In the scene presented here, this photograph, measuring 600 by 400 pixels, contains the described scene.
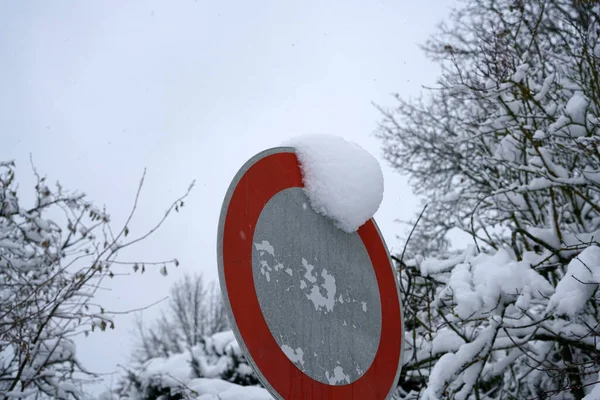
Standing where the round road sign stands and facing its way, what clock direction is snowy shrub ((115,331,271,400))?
The snowy shrub is roughly at 7 o'clock from the round road sign.

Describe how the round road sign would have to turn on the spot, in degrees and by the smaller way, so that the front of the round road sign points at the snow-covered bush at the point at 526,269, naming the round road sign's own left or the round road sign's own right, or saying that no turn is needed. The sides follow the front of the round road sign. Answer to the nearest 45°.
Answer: approximately 90° to the round road sign's own left

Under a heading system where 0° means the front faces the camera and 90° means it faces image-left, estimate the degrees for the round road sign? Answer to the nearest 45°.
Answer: approximately 315°
